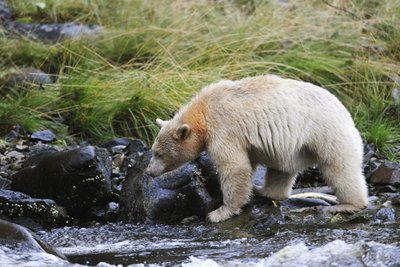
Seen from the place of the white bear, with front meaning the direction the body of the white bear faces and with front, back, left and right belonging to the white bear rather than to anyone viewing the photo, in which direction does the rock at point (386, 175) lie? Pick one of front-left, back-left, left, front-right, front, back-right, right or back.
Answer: back-right

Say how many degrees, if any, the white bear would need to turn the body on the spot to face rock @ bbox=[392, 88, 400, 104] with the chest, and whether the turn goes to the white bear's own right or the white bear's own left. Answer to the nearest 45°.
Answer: approximately 135° to the white bear's own right

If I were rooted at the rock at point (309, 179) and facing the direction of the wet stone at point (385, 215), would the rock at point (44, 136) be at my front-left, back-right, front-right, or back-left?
back-right

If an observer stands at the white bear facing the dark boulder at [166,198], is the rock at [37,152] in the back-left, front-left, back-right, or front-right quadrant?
front-right

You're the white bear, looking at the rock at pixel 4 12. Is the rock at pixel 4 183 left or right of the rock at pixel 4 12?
left

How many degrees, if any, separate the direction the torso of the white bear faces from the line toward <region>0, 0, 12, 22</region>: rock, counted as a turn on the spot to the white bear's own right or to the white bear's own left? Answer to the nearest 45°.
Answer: approximately 45° to the white bear's own right

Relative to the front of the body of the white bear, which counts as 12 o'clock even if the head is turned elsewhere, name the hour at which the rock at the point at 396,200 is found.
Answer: The rock is roughly at 5 o'clock from the white bear.

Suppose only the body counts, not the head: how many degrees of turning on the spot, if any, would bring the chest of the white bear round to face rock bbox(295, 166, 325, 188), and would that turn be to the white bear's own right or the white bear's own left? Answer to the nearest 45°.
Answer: approximately 90° to the white bear's own right

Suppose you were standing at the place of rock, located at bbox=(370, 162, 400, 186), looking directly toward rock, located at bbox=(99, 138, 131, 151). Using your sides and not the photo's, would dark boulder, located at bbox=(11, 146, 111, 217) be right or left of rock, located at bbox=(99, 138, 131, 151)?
left

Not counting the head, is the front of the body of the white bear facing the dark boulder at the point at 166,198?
yes

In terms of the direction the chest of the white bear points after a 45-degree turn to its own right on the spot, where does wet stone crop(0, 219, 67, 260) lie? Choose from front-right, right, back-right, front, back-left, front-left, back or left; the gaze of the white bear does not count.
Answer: left

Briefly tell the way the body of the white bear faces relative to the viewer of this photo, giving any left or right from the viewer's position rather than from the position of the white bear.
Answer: facing to the left of the viewer

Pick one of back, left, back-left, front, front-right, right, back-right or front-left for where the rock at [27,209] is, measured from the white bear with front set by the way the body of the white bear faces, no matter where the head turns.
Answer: front

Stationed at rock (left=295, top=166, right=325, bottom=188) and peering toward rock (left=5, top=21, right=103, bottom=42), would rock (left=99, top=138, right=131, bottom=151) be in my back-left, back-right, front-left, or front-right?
front-left

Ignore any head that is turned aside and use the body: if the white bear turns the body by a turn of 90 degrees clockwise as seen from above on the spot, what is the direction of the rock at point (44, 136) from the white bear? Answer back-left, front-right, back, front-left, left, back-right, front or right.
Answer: front-left

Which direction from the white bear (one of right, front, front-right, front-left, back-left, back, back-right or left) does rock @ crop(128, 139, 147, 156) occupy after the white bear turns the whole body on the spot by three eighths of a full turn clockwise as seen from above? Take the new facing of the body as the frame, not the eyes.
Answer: left
